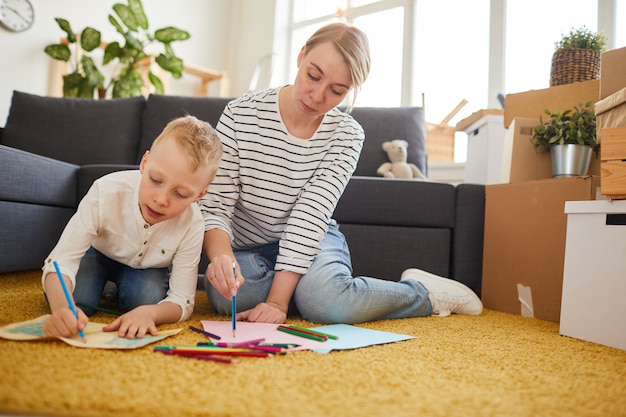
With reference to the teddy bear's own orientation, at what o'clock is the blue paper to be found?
The blue paper is roughly at 12 o'clock from the teddy bear.

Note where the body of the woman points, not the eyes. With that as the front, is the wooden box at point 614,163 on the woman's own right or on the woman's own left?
on the woman's own left

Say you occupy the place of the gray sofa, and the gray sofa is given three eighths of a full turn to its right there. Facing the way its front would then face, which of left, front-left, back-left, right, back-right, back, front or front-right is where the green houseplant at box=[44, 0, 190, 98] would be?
front

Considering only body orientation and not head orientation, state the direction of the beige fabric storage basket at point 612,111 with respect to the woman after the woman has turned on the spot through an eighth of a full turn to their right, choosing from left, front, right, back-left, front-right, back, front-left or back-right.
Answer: back-left

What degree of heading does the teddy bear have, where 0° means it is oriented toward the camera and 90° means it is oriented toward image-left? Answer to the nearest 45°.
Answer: approximately 0°

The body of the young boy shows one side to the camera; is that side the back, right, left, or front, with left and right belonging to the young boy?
front

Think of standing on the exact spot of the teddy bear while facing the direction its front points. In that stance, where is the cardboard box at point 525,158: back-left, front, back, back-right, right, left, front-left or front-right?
front-left

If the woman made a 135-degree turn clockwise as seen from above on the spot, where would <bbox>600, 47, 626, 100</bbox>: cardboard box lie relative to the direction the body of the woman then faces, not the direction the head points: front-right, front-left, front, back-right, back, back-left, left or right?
back-right

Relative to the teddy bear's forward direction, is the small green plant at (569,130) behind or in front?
in front

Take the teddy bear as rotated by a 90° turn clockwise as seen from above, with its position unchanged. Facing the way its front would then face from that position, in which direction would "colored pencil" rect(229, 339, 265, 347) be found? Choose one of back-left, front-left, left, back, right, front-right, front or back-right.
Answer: left

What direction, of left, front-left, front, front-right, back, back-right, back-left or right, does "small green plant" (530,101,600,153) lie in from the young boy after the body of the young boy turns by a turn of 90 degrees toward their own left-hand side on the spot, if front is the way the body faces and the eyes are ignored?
front

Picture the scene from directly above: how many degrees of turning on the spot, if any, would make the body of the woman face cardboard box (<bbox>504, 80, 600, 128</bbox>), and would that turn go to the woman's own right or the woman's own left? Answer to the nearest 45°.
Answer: approximately 135° to the woman's own left

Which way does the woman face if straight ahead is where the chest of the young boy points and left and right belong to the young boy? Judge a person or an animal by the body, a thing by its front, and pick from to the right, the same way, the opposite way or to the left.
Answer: the same way

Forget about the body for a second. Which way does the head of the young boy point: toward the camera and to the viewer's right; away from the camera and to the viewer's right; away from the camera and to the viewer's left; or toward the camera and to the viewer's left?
toward the camera and to the viewer's left

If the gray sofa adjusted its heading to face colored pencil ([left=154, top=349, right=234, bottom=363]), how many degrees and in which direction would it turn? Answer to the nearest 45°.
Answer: approximately 45° to its right

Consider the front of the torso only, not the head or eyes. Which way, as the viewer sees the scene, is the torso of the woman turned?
toward the camera
